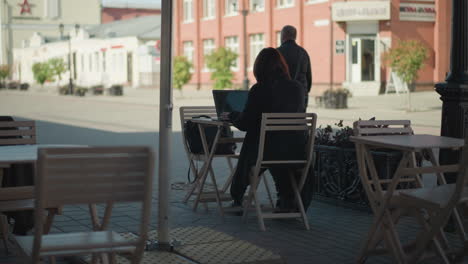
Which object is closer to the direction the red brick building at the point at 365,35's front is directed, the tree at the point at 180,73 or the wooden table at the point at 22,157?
the wooden table

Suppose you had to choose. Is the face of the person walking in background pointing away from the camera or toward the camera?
away from the camera

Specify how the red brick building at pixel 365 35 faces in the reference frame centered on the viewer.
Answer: facing the viewer

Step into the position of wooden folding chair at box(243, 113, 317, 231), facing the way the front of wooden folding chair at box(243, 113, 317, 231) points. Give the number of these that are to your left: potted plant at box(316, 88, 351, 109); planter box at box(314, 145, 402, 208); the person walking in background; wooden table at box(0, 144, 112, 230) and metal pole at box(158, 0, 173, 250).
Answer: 2

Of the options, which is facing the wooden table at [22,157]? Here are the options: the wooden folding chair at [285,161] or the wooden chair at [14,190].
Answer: the wooden chair

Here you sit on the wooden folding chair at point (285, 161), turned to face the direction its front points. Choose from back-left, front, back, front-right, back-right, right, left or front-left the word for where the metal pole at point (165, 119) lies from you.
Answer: left

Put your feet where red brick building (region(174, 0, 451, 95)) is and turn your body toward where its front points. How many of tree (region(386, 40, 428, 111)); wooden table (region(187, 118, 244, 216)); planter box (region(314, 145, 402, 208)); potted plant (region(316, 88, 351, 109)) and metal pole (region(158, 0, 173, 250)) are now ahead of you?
5

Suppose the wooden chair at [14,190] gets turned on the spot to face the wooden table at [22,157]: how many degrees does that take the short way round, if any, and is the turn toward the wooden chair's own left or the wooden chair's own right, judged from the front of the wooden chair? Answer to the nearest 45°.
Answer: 0° — it already faces it

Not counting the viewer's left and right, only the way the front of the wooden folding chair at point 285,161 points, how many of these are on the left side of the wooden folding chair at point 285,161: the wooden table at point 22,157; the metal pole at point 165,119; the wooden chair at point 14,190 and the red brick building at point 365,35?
3

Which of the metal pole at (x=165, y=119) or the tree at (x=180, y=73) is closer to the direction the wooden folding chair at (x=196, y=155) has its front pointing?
the metal pole

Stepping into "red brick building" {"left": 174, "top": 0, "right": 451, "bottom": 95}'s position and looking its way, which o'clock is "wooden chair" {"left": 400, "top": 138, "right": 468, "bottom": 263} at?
The wooden chair is roughly at 12 o'clock from the red brick building.

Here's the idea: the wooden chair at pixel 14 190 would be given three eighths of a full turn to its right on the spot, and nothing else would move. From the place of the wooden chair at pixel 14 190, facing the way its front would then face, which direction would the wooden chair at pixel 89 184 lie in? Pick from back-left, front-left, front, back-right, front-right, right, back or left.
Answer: back-left

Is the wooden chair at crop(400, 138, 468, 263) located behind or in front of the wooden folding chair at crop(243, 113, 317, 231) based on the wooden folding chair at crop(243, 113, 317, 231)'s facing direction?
behind

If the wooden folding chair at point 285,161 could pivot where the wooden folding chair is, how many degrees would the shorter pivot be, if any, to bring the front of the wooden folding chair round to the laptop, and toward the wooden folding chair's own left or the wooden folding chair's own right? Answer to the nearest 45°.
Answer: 0° — it already faces it

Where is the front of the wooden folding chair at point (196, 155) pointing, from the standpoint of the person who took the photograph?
facing the viewer and to the right of the viewer

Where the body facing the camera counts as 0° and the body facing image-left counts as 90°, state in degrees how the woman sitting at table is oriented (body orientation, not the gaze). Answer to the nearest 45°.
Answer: approximately 135°

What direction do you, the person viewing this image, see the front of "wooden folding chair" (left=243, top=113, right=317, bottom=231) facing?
facing away from the viewer and to the left of the viewer

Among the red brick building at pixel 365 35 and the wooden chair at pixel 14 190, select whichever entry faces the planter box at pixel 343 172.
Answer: the red brick building
